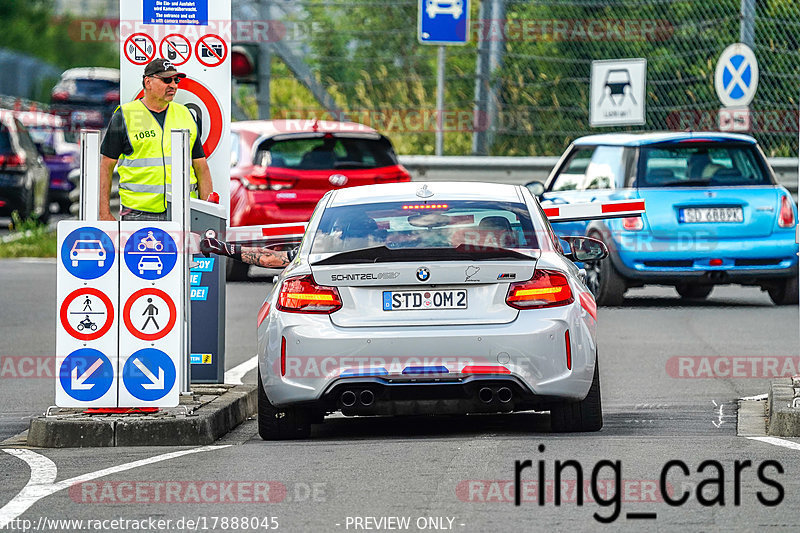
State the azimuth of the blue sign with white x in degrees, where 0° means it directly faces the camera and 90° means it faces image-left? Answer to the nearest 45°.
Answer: approximately 0°

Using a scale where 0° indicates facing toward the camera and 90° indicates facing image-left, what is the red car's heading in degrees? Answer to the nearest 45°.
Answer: approximately 135°

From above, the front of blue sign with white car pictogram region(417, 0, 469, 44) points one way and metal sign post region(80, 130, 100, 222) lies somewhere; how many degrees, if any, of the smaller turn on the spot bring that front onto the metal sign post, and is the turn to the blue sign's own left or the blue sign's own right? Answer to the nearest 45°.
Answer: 0° — it already faces it

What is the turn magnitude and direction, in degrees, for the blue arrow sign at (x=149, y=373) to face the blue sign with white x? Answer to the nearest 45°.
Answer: approximately 135° to its left

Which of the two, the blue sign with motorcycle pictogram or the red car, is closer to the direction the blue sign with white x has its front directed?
the blue sign with motorcycle pictogram

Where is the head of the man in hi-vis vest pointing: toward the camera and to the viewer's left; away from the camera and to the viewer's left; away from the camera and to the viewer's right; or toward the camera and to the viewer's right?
toward the camera and to the viewer's right

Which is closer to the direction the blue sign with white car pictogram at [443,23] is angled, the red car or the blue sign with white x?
the red car

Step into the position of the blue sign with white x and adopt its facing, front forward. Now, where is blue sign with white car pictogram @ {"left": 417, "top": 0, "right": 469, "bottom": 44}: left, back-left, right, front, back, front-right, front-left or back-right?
right

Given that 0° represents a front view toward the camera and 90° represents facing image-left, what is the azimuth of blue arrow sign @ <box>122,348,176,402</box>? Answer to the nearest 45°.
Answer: approximately 0°
